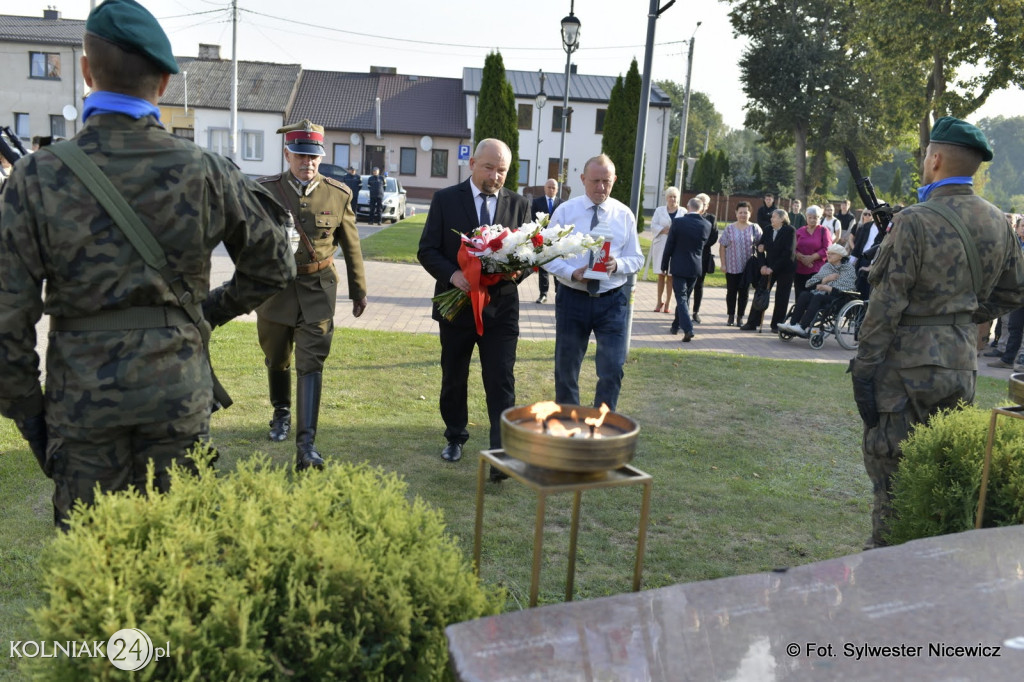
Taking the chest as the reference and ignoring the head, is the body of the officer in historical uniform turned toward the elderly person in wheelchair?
no

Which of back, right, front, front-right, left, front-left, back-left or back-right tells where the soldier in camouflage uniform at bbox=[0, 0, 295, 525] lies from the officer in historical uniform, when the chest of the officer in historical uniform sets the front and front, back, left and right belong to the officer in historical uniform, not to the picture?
front

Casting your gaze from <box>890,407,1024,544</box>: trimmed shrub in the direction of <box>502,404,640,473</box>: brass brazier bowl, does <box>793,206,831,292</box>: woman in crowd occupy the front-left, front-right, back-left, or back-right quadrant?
back-right

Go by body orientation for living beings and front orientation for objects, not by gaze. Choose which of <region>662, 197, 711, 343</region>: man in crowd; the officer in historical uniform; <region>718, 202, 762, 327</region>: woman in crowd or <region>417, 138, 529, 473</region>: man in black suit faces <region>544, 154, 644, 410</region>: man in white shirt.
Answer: the woman in crowd

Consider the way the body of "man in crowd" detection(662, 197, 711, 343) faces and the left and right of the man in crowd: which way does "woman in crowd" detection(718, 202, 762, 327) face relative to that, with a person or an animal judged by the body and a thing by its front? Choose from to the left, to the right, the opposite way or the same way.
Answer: the opposite way

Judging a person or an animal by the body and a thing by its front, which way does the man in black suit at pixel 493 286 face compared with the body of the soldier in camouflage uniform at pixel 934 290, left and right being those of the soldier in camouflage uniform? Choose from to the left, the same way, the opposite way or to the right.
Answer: the opposite way

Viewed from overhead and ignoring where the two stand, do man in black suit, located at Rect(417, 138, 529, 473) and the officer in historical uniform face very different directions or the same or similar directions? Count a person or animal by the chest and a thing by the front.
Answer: same or similar directions

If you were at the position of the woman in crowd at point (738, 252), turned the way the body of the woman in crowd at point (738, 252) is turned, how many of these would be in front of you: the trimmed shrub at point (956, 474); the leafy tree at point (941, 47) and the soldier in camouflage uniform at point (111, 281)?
2

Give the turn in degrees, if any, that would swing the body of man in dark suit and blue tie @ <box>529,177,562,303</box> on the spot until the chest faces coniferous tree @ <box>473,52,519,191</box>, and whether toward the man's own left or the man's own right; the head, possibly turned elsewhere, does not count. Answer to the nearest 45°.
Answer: approximately 180°

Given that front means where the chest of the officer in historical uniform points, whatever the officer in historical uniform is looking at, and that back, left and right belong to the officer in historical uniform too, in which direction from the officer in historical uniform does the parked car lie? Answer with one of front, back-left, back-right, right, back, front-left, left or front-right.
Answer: back

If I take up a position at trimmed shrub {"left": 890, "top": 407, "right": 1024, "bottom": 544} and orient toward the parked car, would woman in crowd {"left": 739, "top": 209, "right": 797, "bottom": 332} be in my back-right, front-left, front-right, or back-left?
front-right

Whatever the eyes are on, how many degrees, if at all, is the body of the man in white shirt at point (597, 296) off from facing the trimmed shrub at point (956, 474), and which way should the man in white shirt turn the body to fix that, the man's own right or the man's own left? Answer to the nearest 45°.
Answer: approximately 45° to the man's own left

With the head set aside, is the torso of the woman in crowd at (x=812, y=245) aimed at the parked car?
no

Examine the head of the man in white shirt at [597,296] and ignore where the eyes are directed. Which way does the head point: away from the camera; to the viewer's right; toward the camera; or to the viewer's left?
toward the camera

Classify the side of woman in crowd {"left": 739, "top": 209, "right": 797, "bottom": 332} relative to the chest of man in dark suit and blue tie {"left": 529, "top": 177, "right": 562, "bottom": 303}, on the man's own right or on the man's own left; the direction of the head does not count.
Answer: on the man's own left

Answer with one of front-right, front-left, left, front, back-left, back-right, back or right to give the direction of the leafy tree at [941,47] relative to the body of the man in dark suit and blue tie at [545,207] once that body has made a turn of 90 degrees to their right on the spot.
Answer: back-right

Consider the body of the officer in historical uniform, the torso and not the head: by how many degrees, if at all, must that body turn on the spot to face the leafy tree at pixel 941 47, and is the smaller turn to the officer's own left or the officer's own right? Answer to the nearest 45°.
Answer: approximately 135° to the officer's own left

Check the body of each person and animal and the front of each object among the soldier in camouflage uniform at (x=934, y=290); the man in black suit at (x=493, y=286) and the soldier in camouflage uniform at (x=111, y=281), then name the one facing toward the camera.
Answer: the man in black suit

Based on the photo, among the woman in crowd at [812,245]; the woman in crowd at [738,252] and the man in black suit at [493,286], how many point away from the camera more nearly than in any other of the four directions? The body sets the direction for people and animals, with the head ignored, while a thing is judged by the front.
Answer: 0

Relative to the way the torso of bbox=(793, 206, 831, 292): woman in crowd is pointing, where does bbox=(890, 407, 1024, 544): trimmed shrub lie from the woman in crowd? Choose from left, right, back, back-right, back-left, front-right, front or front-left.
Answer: front
